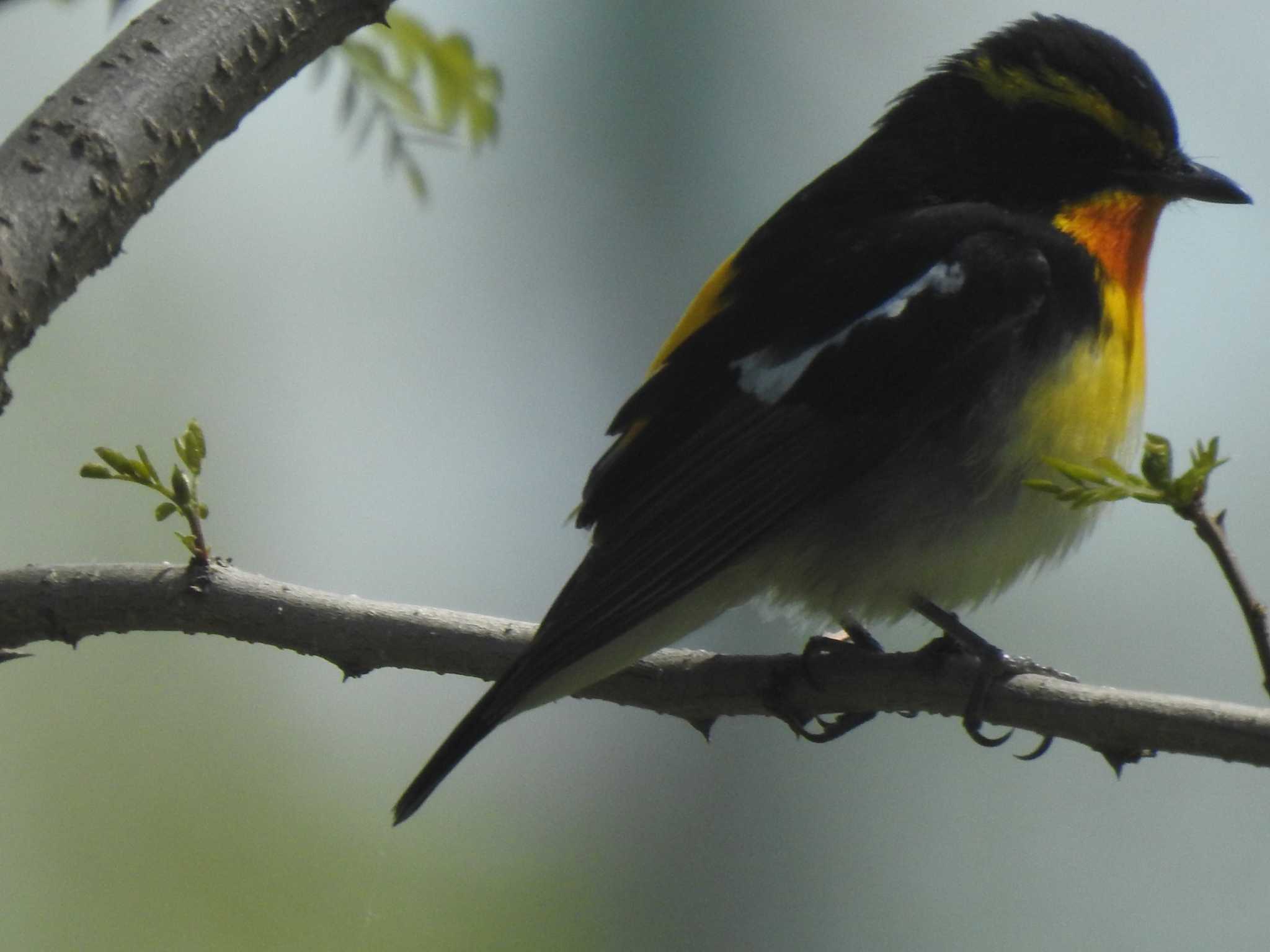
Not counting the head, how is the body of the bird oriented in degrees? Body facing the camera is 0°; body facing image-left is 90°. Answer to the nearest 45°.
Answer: approximately 270°

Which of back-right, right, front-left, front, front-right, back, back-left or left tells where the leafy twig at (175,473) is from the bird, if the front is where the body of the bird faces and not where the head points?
back-right

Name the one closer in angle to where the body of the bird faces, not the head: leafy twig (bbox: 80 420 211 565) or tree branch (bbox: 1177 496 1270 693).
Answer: the tree branch

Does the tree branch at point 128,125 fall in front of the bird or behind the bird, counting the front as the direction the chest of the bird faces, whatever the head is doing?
behind
